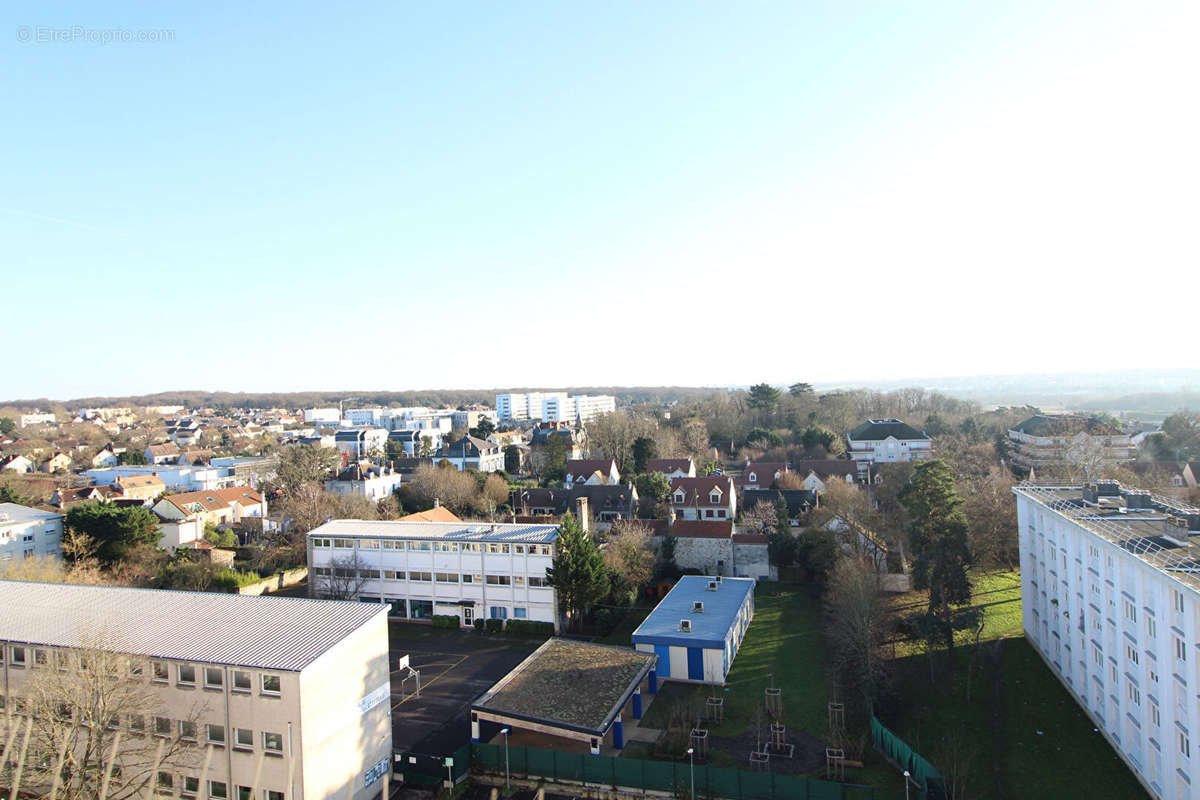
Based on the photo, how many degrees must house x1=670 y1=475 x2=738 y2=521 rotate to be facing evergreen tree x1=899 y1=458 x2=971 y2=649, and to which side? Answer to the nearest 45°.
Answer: approximately 45° to its left

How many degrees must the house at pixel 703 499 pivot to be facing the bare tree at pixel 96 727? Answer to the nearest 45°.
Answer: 0° — it already faces it

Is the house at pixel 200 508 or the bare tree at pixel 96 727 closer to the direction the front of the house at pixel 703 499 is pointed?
the bare tree

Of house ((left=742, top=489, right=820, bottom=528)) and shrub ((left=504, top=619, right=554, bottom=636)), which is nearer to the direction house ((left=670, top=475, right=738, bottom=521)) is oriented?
the shrub

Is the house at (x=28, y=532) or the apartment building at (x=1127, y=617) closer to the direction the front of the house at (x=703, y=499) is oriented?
the apartment building

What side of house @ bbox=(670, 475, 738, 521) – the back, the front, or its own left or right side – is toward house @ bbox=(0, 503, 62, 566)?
right

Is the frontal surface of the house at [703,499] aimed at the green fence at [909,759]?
yes

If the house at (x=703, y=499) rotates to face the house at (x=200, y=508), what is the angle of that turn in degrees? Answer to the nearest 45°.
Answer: approximately 90° to its right

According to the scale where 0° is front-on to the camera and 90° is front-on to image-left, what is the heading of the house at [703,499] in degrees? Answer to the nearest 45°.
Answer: approximately 0°

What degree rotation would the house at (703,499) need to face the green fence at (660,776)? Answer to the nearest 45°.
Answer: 0° — it already faces it

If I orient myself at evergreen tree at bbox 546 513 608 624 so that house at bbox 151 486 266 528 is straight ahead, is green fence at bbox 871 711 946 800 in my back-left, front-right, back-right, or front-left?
back-left

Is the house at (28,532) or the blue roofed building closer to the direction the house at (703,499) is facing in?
the blue roofed building
